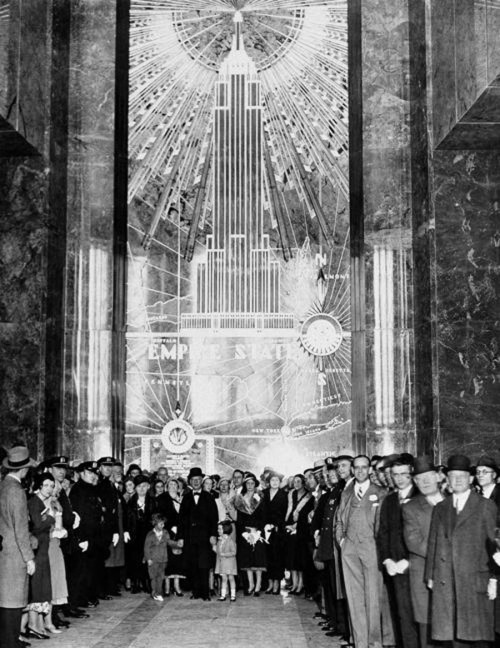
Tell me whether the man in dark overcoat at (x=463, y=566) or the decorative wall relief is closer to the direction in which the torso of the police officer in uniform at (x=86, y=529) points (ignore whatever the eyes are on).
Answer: the man in dark overcoat

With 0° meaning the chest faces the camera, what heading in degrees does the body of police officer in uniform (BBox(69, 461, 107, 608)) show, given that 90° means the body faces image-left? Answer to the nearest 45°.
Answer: approximately 315°

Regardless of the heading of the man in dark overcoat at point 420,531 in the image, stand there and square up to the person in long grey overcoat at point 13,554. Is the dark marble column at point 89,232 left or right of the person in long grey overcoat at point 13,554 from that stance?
right

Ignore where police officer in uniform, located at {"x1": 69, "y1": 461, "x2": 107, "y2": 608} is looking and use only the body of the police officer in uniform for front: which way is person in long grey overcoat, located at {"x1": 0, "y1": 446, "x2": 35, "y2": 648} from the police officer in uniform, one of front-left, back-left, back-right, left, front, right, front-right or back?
front-right

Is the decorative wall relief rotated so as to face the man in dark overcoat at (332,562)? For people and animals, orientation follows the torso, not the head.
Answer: yes

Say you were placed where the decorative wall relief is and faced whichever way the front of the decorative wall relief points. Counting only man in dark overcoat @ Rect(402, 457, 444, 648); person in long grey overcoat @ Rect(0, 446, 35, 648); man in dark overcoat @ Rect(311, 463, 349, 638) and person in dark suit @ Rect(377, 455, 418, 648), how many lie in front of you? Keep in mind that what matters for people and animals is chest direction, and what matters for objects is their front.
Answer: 4

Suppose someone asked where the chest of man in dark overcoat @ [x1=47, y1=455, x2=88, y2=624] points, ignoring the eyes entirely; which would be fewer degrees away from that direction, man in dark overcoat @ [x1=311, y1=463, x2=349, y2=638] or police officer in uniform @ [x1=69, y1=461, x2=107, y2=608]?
the man in dark overcoat

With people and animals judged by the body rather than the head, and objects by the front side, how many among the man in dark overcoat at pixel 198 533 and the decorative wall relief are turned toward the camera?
2

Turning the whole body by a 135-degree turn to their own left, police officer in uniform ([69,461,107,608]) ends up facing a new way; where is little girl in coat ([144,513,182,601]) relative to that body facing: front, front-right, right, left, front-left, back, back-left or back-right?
front-right

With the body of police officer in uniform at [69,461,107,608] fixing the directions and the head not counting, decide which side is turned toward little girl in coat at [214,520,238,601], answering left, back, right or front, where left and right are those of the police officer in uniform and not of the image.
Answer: left
